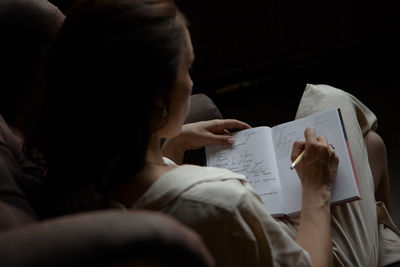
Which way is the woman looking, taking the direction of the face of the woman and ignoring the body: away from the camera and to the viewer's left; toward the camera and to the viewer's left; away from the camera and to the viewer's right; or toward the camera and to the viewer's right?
away from the camera and to the viewer's right

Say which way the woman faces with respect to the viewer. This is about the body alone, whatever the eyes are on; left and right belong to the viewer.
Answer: facing away from the viewer and to the right of the viewer
